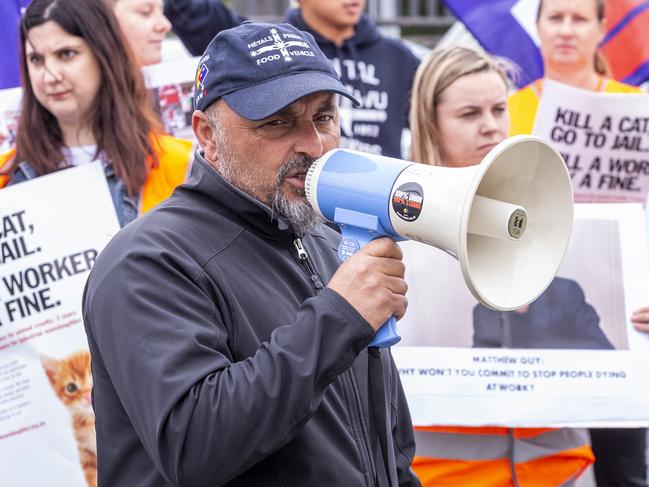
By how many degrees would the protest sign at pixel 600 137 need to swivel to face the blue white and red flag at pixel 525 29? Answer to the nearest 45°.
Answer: approximately 180°

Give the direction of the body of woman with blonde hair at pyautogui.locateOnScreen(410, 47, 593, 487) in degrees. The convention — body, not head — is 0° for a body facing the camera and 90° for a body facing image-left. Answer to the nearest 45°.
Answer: approximately 315°

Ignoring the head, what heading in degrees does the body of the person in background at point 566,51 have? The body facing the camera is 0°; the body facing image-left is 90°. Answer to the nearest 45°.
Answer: approximately 0°

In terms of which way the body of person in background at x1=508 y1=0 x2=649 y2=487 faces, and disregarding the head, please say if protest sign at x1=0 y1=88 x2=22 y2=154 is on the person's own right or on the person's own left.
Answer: on the person's own right

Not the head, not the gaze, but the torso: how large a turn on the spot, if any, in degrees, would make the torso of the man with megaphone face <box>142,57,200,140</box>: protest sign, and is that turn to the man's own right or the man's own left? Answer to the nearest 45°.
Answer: approximately 135° to the man's own left

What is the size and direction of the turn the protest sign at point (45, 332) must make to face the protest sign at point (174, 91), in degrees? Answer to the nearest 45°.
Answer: approximately 135° to its left

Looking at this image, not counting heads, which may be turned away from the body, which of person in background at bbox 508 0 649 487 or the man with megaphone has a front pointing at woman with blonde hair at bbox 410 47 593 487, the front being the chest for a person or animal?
the person in background

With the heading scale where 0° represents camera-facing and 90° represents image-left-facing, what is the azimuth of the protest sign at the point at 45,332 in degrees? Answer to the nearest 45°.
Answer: approximately 0°

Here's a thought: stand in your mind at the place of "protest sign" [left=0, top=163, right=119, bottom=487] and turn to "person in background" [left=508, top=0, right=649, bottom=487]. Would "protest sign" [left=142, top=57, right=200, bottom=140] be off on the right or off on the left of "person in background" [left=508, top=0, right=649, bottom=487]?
left
